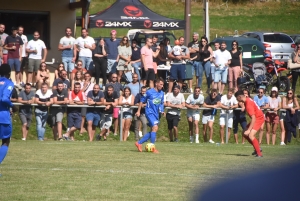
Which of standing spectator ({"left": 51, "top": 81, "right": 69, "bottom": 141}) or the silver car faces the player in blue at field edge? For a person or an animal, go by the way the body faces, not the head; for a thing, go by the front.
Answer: the standing spectator

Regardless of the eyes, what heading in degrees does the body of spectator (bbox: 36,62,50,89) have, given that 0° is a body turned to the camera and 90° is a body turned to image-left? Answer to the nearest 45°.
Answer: approximately 0°

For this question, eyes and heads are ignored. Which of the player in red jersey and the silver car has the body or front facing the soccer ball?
the player in red jersey

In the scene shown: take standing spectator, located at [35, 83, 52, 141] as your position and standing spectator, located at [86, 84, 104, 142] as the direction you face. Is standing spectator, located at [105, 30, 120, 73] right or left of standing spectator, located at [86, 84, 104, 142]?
left

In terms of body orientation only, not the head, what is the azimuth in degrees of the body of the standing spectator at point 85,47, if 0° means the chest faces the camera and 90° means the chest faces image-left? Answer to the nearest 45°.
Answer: approximately 0°

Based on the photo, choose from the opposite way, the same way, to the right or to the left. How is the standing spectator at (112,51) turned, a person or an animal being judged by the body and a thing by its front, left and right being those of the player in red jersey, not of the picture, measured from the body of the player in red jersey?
to the left

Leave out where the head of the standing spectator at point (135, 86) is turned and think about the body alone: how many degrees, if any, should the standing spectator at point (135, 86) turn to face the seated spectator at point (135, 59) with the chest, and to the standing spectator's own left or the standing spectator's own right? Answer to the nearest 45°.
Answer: approximately 180°

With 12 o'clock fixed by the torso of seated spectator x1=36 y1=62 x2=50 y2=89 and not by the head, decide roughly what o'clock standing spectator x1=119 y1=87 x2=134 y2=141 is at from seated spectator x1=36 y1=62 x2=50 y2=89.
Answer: standing spectator x1=119 y1=87 x2=134 y2=141 is roughly at 10 o'clock from seated spectator x1=36 y1=62 x2=50 y2=89.

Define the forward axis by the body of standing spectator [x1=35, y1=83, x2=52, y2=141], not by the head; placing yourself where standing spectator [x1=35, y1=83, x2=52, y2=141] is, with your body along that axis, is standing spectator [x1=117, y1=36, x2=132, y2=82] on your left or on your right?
on your left
